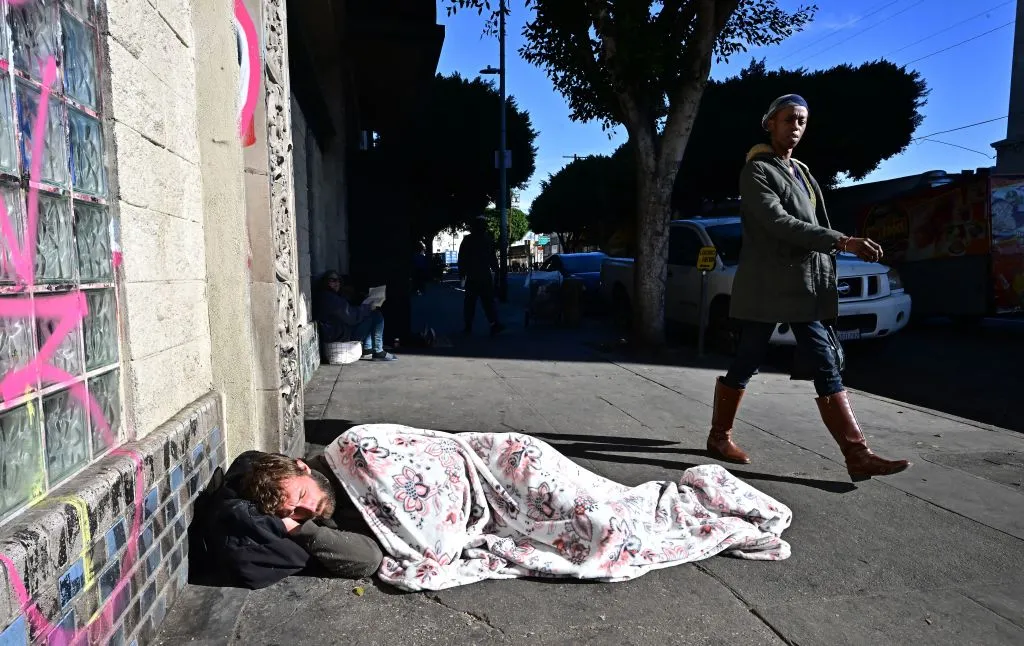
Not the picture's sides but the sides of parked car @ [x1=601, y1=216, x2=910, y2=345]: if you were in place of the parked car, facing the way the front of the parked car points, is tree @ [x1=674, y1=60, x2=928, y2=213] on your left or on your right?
on your left

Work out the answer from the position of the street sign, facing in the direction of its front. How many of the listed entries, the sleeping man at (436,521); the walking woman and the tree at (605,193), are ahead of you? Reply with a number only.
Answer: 2

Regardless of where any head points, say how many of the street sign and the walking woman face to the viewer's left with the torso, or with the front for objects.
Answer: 0

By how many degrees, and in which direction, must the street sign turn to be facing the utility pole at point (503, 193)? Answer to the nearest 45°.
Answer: approximately 135° to its right

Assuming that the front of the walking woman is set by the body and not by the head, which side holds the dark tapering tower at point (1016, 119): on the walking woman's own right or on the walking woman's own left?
on the walking woman's own left

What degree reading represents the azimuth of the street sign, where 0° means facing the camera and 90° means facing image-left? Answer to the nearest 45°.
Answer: approximately 0°

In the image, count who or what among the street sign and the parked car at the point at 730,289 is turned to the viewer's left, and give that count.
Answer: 0

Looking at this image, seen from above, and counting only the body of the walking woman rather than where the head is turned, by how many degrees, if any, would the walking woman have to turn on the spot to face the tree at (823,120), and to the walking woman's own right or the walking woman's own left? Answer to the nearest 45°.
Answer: approximately 135° to the walking woman's own left

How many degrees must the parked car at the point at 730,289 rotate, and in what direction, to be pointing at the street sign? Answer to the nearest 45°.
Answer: approximately 45° to its right
